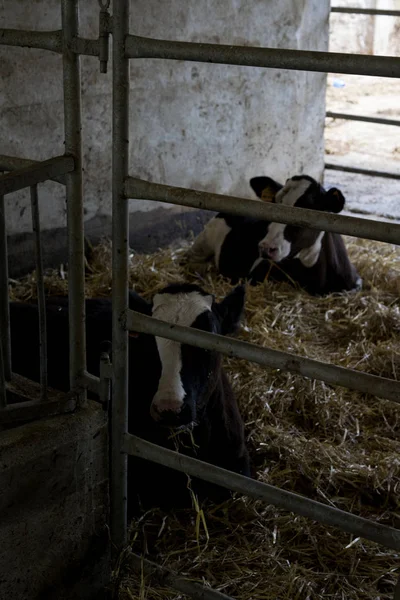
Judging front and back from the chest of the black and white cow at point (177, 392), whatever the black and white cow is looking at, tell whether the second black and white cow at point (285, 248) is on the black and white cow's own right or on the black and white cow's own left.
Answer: on the black and white cow's own left

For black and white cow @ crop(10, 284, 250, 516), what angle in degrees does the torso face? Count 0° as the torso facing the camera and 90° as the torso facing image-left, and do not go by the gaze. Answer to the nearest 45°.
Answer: approximately 315°
